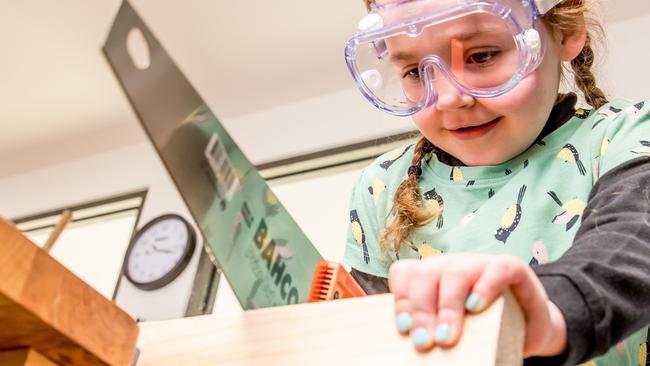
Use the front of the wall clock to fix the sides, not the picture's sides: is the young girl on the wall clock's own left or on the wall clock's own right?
on the wall clock's own left

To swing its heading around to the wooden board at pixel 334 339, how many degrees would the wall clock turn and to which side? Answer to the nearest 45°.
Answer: approximately 45° to its left

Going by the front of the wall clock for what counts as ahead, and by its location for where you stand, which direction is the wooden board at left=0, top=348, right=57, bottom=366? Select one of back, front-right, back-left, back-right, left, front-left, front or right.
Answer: front-left

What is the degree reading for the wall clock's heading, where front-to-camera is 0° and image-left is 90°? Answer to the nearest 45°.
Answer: approximately 45°
